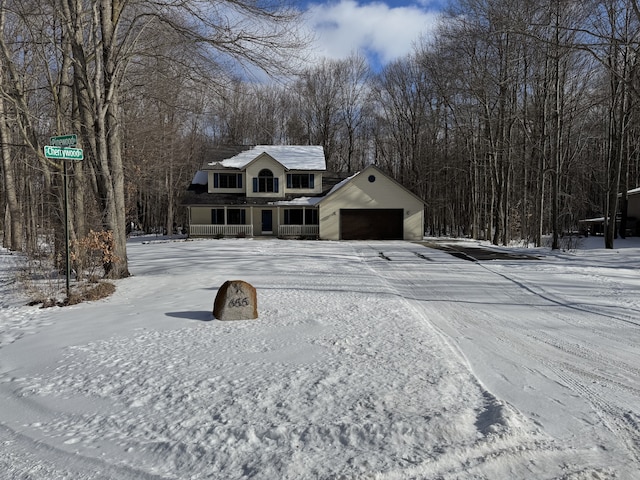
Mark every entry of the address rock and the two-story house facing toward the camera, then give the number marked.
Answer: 2

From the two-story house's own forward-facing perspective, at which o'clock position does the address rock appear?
The address rock is roughly at 12 o'clock from the two-story house.

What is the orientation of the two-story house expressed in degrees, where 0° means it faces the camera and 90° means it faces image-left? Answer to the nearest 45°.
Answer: approximately 0°

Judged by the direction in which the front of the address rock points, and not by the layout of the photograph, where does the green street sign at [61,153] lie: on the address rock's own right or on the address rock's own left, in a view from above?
on the address rock's own right

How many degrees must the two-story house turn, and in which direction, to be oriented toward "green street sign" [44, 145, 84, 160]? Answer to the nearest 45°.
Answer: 0° — it already faces it

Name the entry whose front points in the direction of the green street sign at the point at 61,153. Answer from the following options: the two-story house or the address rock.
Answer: the two-story house
